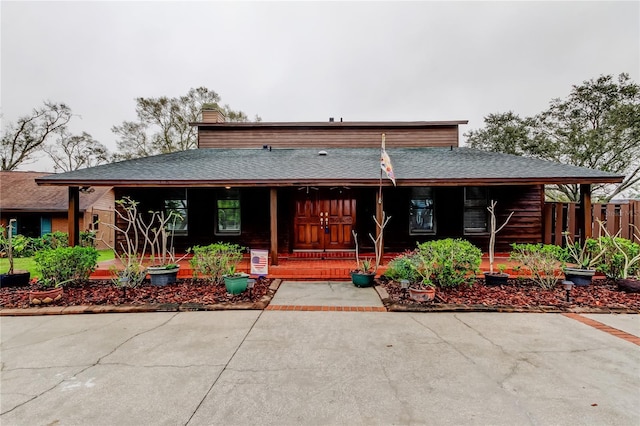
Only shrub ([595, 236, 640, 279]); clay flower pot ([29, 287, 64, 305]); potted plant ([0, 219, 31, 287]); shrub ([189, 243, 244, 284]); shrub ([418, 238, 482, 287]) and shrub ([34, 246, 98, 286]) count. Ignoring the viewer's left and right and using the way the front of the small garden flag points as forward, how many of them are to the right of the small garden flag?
4

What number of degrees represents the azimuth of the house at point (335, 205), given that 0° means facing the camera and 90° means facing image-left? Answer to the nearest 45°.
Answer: approximately 0°

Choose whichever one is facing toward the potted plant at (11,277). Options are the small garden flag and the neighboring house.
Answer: the neighboring house

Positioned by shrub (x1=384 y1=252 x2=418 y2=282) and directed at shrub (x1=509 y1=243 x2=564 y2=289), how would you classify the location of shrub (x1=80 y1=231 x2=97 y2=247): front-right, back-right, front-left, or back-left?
back-left

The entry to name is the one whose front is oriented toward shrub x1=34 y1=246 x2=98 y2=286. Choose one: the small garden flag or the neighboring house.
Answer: the neighboring house

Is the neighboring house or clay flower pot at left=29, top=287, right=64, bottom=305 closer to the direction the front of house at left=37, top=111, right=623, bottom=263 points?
the clay flower pot

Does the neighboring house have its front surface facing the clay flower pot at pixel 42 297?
yes

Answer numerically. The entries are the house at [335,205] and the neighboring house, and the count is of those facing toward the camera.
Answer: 2

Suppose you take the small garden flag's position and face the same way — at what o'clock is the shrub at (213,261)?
The shrub is roughly at 3 o'clock from the small garden flag.

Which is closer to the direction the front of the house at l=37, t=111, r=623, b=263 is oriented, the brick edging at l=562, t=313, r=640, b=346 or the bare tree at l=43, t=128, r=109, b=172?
the brick edging

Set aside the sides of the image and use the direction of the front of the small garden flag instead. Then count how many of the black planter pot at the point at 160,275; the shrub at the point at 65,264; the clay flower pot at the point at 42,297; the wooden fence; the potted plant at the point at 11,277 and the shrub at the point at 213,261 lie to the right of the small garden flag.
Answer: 5

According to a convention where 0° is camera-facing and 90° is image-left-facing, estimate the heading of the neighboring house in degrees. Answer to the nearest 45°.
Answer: approximately 0°

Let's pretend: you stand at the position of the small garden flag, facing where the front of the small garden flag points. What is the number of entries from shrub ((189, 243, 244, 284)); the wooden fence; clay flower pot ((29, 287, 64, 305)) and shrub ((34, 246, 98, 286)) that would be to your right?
3

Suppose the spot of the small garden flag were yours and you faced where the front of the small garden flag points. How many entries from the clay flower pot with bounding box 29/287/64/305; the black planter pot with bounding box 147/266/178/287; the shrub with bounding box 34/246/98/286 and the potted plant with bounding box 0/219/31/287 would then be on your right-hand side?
4
